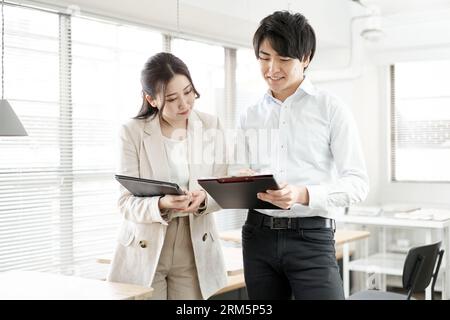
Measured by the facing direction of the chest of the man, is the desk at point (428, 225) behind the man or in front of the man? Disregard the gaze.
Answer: behind

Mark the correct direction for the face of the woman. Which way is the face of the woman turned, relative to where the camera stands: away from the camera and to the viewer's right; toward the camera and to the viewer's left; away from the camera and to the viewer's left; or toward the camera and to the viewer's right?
toward the camera and to the viewer's right

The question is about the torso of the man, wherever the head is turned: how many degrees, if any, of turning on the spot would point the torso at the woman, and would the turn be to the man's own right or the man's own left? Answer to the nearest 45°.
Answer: approximately 45° to the man's own right

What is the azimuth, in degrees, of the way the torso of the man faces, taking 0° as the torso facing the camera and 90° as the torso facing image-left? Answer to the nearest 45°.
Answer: approximately 45°

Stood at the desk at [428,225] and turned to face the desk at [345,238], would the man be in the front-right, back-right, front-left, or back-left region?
front-left

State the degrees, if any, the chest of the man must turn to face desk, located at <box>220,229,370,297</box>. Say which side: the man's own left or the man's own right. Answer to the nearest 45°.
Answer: approximately 135° to the man's own right

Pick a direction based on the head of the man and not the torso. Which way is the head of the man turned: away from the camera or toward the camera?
toward the camera
